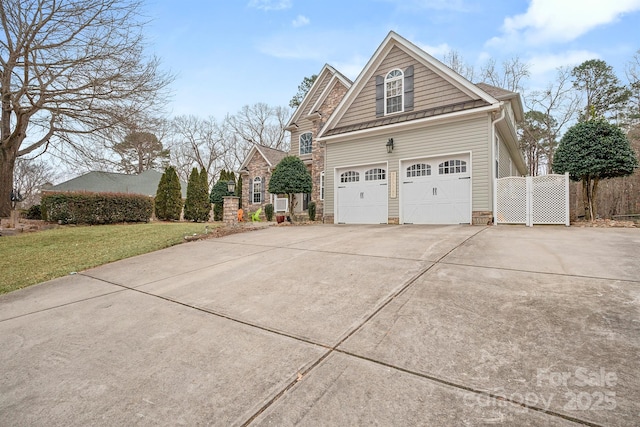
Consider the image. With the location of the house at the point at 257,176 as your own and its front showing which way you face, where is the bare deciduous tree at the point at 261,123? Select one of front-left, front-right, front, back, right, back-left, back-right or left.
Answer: back-right

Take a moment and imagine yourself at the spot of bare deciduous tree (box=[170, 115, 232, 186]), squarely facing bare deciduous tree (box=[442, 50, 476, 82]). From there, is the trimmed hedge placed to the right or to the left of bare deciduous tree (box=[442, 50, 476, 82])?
right

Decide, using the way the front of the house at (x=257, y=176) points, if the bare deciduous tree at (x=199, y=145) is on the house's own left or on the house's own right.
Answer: on the house's own right

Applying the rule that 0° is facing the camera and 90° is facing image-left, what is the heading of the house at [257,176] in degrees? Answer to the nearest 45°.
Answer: approximately 45°

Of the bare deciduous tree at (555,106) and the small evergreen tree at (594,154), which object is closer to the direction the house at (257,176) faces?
the small evergreen tree

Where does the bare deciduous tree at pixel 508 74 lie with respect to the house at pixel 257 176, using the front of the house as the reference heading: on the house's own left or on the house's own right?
on the house's own left
